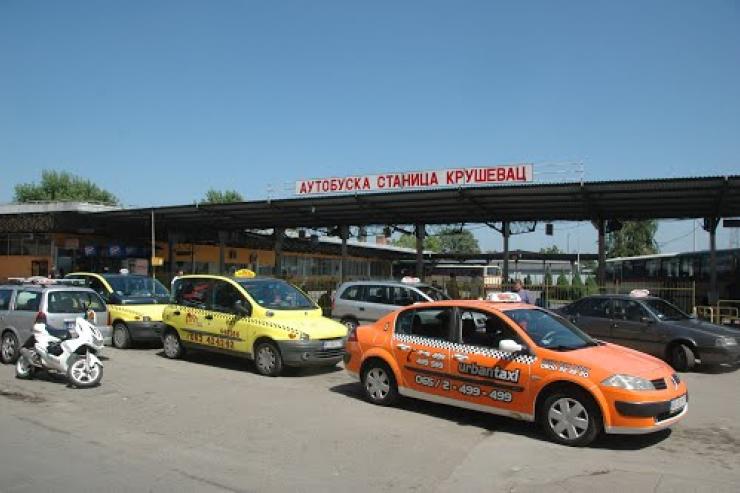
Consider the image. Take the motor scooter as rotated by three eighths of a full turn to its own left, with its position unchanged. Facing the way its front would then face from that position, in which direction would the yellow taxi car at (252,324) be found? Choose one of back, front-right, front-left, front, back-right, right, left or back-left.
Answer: right

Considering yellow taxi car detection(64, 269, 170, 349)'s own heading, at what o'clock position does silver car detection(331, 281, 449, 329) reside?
The silver car is roughly at 11 o'clock from the yellow taxi car.

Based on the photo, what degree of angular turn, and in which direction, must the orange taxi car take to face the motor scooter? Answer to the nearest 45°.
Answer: approximately 135° to its right

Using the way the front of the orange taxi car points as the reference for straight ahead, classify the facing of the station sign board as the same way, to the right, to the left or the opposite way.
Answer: to the right

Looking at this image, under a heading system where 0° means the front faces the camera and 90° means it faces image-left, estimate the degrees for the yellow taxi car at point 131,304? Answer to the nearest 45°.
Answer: approximately 315°

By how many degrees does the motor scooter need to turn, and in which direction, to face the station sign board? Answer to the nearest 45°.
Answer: approximately 90° to its left

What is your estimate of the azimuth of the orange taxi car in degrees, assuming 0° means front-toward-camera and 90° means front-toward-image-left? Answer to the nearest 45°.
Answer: approximately 315°

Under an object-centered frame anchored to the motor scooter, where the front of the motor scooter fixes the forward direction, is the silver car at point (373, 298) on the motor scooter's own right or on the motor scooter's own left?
on the motor scooter's own left

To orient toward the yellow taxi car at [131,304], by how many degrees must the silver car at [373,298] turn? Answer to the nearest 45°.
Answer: approximately 135° to its right

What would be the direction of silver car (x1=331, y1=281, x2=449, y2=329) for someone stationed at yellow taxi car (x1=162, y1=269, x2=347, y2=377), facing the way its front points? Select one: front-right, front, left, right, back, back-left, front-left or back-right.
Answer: left

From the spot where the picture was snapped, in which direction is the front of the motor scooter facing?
facing the viewer and to the right of the viewer

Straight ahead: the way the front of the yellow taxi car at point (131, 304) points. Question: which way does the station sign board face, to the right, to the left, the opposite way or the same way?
to the right
